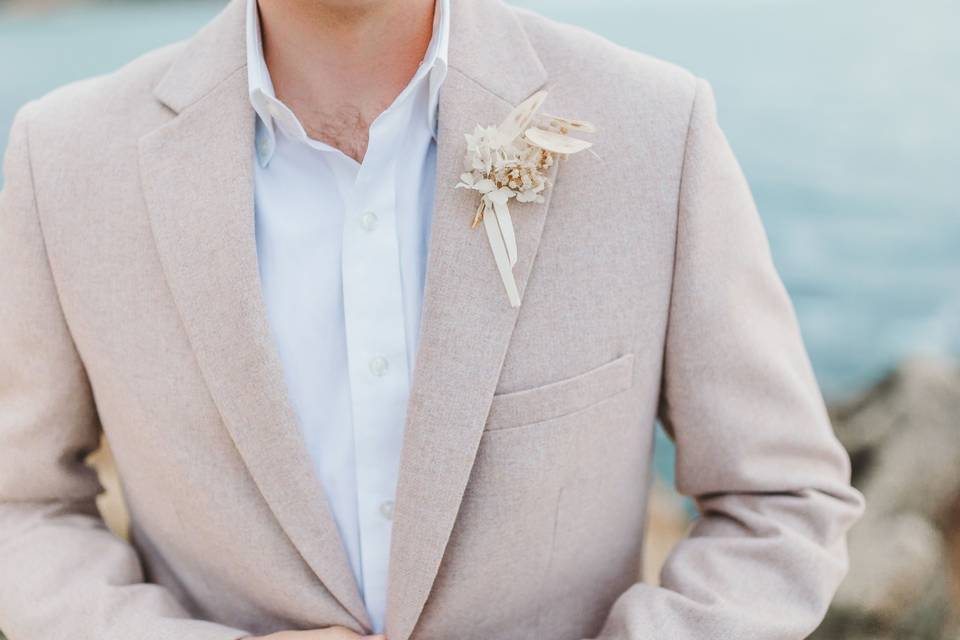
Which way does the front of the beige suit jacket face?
toward the camera

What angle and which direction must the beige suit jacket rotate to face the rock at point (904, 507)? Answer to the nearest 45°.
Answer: approximately 135° to its left
